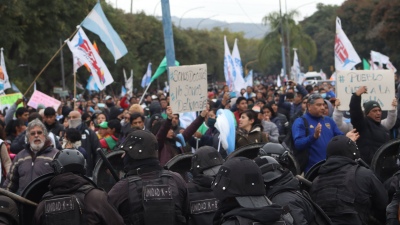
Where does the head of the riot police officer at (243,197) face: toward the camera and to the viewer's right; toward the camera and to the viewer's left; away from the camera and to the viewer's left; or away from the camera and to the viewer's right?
away from the camera and to the viewer's left

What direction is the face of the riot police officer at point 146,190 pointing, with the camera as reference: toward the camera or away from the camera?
away from the camera

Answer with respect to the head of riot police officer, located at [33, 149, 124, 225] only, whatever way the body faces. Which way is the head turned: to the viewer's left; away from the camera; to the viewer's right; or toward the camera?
away from the camera

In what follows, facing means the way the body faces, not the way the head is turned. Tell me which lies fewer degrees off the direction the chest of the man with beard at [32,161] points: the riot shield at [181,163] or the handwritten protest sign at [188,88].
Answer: the riot shield

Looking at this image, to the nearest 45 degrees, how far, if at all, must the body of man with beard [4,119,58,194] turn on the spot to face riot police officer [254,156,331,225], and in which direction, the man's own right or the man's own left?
approximately 45° to the man's own left

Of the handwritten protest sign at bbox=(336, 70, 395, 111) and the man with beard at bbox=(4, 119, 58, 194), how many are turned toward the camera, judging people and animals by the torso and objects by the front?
2
